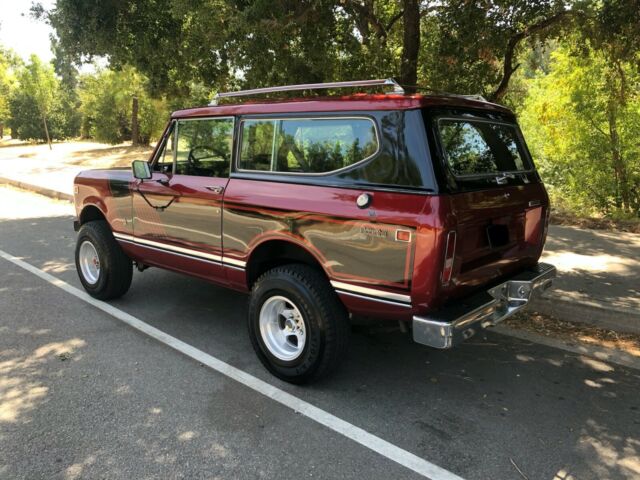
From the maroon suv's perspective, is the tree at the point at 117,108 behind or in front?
in front

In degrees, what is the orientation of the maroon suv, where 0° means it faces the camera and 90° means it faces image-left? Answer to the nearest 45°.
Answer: approximately 135°

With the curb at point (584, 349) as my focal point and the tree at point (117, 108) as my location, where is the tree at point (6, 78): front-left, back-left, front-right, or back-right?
back-right

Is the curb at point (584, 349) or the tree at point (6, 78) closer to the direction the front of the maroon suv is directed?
the tree

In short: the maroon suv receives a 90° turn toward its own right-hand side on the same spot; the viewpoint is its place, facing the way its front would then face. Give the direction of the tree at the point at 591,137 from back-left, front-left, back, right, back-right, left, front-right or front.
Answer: front

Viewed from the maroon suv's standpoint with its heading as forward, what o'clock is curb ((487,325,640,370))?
The curb is roughly at 4 o'clock from the maroon suv.

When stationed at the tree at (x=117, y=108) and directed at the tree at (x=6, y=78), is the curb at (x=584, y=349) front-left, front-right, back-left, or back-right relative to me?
back-left

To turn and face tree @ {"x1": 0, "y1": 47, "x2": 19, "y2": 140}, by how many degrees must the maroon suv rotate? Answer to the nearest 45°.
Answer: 0° — it already faces it

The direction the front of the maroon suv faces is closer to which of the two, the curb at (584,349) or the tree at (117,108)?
the tree
